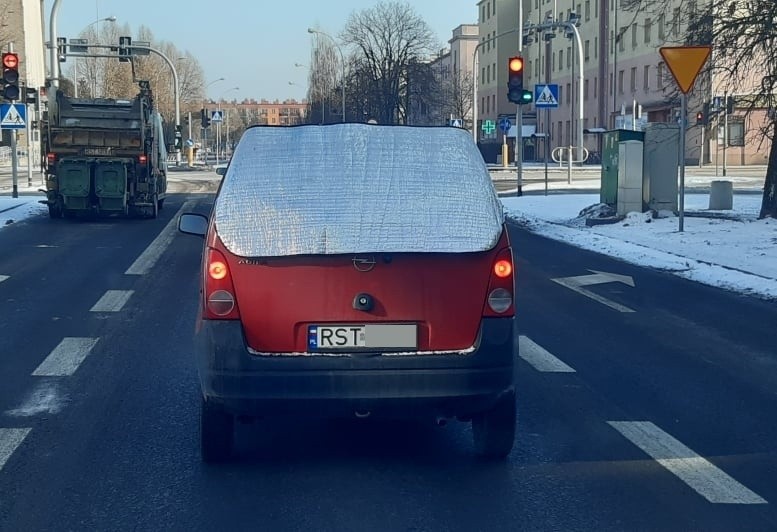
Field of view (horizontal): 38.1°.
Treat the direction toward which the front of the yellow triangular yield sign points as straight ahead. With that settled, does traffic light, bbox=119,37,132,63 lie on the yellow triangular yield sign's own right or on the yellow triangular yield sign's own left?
on the yellow triangular yield sign's own right

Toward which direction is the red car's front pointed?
away from the camera

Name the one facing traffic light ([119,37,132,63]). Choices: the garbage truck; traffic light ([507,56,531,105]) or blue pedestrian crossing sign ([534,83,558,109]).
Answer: the garbage truck

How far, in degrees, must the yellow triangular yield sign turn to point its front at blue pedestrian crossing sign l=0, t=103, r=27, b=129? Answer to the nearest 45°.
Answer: approximately 135° to its right

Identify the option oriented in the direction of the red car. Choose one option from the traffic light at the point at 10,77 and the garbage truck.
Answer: the traffic light

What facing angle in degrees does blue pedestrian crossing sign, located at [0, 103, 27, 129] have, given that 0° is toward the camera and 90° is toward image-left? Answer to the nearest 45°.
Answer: approximately 0°

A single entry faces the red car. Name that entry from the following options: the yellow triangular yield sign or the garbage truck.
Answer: the yellow triangular yield sign

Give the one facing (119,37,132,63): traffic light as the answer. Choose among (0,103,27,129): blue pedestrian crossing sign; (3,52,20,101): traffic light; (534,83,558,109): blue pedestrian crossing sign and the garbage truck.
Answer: the garbage truck

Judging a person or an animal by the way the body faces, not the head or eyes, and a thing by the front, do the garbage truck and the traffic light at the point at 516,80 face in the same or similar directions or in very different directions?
very different directions
